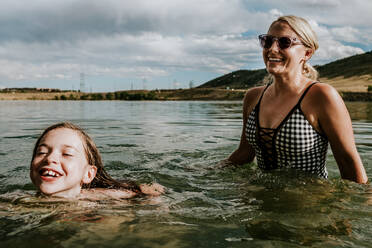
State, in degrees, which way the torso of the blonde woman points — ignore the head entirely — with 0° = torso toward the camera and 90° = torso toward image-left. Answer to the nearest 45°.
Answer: approximately 45°

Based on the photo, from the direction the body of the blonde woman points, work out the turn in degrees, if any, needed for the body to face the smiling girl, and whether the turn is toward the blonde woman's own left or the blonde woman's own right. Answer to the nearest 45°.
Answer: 0° — they already face them
